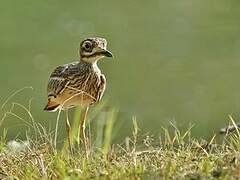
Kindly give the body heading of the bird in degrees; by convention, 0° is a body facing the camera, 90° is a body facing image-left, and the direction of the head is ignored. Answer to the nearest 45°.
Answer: approximately 315°
